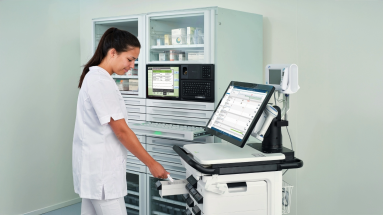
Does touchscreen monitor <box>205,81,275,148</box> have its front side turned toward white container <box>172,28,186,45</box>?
no

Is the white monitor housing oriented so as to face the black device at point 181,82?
no

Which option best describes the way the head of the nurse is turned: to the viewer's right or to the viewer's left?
to the viewer's right

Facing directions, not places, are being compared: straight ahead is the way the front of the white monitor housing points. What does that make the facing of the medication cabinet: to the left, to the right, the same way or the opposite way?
the same way

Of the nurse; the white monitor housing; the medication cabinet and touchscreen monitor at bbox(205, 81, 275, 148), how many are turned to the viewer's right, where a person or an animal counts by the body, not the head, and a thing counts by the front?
1

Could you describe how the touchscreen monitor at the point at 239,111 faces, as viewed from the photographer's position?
facing the viewer and to the left of the viewer

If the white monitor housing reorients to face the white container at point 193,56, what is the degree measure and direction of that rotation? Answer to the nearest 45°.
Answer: approximately 90° to its right

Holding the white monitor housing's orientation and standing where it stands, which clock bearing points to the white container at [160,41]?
The white container is roughly at 3 o'clock from the white monitor housing.

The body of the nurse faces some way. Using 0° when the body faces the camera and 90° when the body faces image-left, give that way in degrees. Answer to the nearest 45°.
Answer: approximately 270°

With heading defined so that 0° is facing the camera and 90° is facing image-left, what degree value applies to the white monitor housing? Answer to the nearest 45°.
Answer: approximately 45°

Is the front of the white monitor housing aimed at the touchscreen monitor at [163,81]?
no

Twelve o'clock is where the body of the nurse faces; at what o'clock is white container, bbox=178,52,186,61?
The white container is roughly at 10 o'clock from the nurse.

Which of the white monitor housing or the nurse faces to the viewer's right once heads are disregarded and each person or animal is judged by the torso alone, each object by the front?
the nurse

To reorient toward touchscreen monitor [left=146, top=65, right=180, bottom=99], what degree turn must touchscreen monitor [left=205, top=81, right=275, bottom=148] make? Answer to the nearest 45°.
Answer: approximately 90° to its right

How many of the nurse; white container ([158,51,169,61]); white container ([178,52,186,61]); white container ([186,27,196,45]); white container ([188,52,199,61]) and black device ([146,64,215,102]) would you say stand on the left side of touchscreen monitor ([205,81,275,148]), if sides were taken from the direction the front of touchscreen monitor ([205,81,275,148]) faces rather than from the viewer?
0

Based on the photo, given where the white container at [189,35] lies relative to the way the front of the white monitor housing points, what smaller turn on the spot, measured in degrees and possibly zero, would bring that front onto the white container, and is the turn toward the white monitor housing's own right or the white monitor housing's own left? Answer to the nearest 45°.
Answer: approximately 90° to the white monitor housing's own right

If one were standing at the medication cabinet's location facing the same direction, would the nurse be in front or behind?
in front
